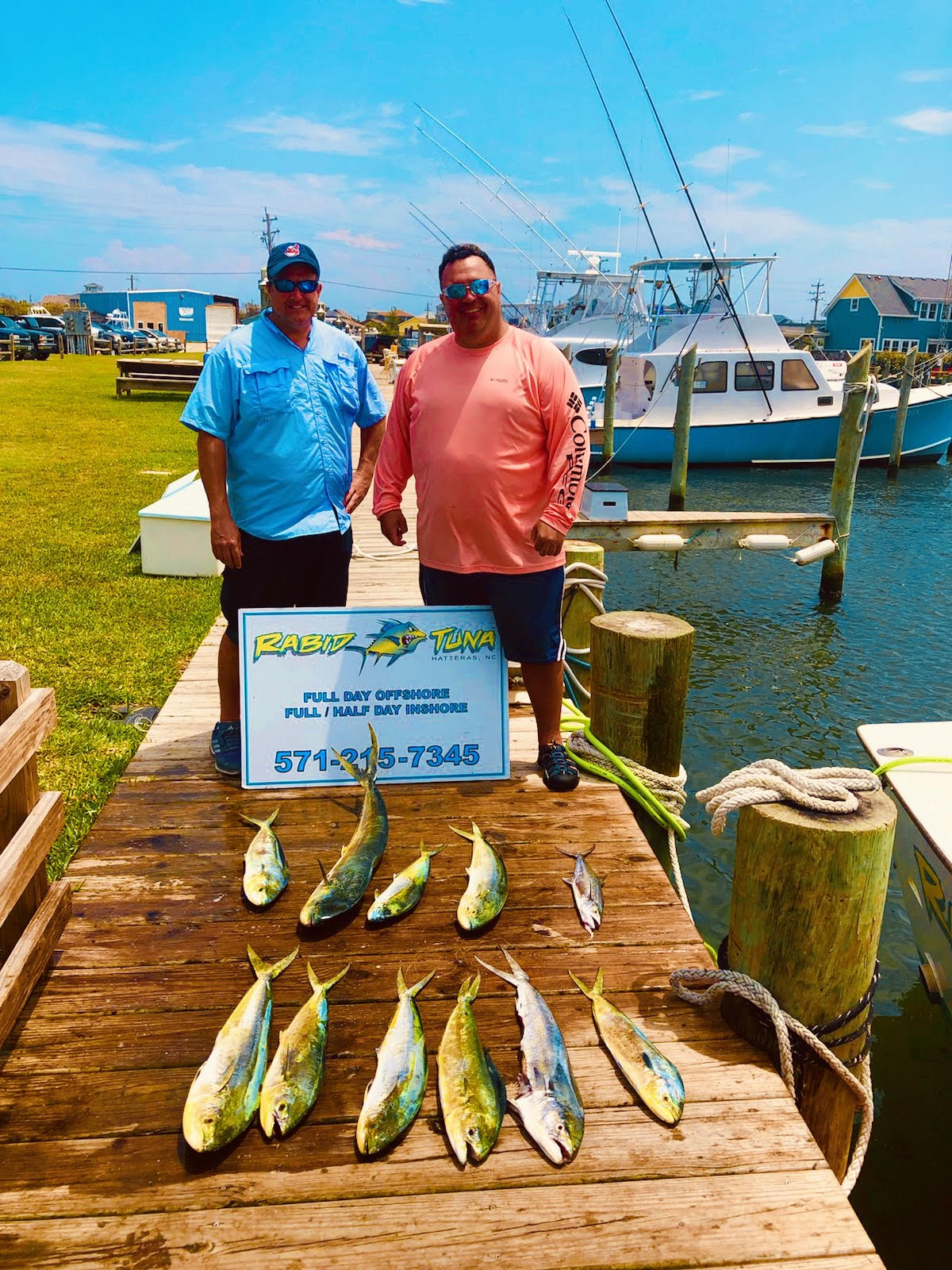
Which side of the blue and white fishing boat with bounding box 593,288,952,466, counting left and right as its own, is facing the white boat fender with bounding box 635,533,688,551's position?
right

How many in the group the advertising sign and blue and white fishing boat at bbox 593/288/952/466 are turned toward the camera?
1

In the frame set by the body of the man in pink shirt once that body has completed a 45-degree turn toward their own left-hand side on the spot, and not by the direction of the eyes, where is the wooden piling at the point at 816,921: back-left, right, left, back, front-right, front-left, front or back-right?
front

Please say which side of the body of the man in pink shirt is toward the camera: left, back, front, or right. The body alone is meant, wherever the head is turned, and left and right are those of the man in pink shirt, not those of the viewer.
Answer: front

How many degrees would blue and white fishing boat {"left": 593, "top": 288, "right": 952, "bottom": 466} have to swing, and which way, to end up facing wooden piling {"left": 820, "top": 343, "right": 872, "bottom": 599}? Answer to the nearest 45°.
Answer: approximately 90° to its right

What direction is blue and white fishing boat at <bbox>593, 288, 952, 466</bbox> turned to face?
to the viewer's right

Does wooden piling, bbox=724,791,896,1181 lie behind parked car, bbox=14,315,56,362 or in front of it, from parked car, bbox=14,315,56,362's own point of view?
in front

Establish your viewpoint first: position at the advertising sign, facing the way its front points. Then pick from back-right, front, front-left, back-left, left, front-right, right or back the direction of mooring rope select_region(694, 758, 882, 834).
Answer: front-left

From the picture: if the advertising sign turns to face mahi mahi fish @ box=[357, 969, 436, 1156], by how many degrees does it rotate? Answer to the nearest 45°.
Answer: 0° — it already faces it

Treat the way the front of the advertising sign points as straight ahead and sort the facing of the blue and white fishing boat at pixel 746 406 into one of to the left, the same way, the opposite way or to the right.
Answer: to the left

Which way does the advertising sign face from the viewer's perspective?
toward the camera

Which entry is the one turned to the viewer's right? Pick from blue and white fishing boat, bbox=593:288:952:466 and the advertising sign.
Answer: the blue and white fishing boat

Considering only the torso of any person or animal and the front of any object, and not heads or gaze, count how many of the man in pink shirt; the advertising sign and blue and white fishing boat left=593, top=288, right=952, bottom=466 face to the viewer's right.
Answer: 1
